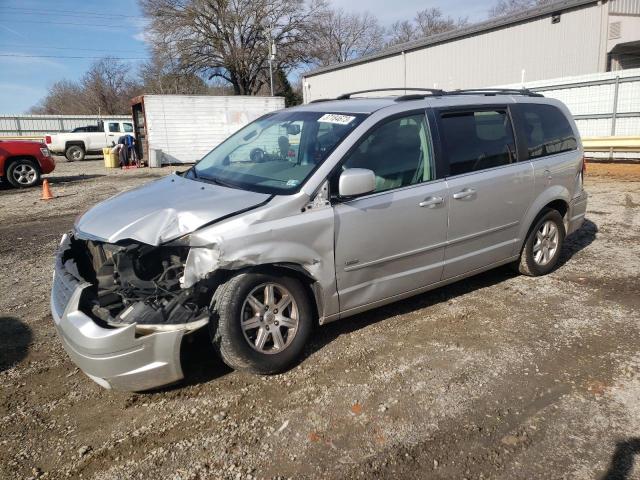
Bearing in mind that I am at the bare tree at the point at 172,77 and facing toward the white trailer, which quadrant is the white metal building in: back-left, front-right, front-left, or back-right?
front-left

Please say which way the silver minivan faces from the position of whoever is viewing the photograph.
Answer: facing the viewer and to the left of the viewer

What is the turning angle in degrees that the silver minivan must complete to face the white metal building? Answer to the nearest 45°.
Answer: approximately 180°

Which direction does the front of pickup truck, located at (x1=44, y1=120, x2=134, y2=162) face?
to the viewer's right

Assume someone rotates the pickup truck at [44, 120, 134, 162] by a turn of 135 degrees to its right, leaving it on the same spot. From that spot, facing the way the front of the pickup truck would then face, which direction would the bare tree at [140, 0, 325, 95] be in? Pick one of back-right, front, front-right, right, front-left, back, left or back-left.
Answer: back

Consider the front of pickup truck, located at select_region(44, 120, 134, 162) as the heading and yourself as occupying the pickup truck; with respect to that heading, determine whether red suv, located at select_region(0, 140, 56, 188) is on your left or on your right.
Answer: on your right

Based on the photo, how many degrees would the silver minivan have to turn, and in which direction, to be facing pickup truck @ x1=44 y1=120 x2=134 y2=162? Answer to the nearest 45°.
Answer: approximately 90° to its right

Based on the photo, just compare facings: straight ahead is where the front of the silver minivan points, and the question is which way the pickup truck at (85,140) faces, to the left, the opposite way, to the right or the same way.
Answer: the opposite way

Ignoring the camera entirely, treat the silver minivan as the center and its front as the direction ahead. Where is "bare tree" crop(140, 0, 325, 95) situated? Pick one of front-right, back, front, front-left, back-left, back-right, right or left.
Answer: back-right
